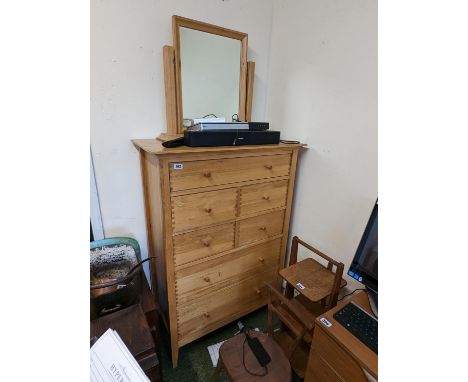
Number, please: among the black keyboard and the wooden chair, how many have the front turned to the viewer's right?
0

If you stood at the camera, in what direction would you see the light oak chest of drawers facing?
facing the viewer and to the right of the viewer

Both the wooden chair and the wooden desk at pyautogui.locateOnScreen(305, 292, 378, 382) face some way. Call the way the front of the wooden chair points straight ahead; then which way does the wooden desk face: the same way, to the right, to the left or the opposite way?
the same way

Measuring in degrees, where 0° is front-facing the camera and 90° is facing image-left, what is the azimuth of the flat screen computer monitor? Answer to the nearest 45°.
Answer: approximately 45°

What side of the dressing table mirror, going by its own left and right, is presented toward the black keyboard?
front

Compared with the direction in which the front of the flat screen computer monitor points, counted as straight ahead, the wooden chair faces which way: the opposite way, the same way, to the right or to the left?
the same way

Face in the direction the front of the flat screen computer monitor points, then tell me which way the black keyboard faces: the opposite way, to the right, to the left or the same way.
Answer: the same way

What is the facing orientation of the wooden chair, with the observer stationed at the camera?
facing the viewer and to the left of the viewer
